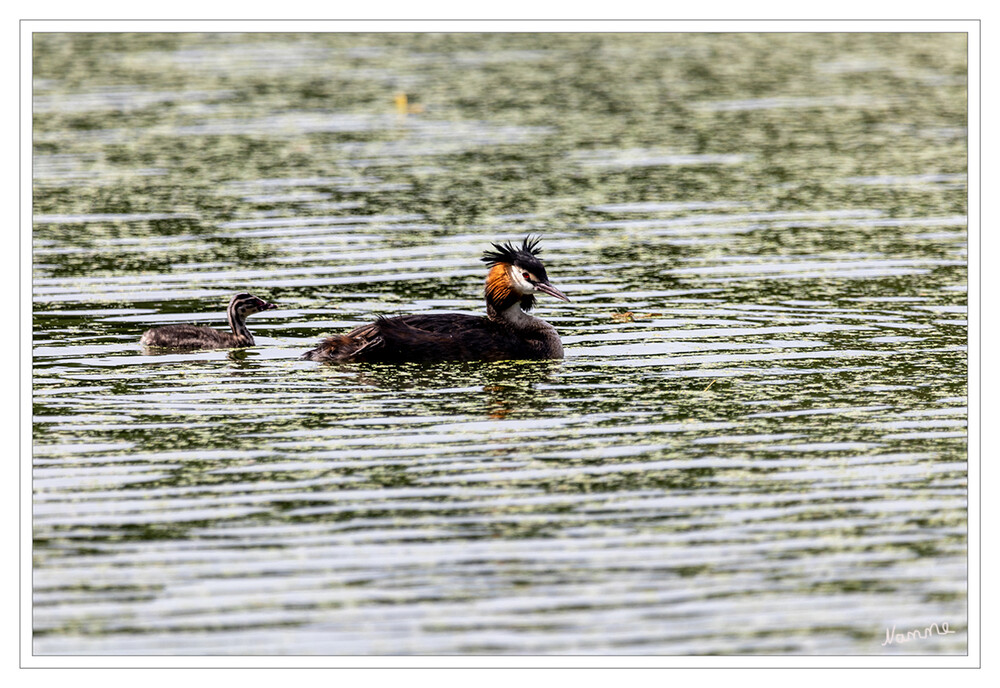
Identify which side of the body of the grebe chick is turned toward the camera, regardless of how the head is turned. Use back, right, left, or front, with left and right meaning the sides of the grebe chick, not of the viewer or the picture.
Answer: right

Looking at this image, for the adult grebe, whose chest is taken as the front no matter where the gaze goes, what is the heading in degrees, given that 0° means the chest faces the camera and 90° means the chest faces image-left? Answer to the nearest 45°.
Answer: approximately 270°

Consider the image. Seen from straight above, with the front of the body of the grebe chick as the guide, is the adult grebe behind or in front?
in front

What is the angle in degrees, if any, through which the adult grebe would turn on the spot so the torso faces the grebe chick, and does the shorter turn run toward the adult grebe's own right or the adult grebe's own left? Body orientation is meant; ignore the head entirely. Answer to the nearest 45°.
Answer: approximately 180°

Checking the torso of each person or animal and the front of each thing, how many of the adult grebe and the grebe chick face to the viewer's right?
2
